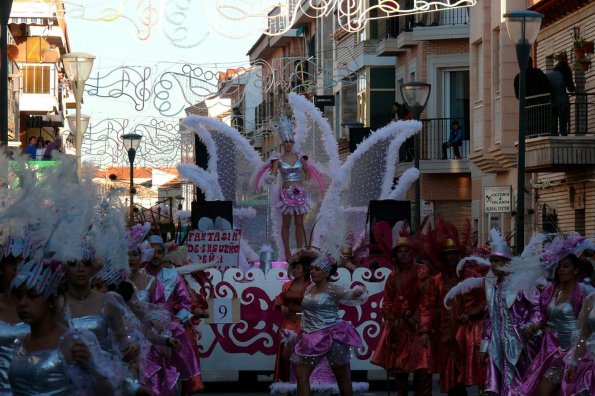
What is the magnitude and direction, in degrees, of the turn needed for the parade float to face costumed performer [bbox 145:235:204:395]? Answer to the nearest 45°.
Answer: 0° — it already faces them

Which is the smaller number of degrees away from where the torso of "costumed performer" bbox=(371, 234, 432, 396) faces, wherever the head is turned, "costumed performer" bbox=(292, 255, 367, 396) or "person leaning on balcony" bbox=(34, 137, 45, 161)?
the costumed performer
